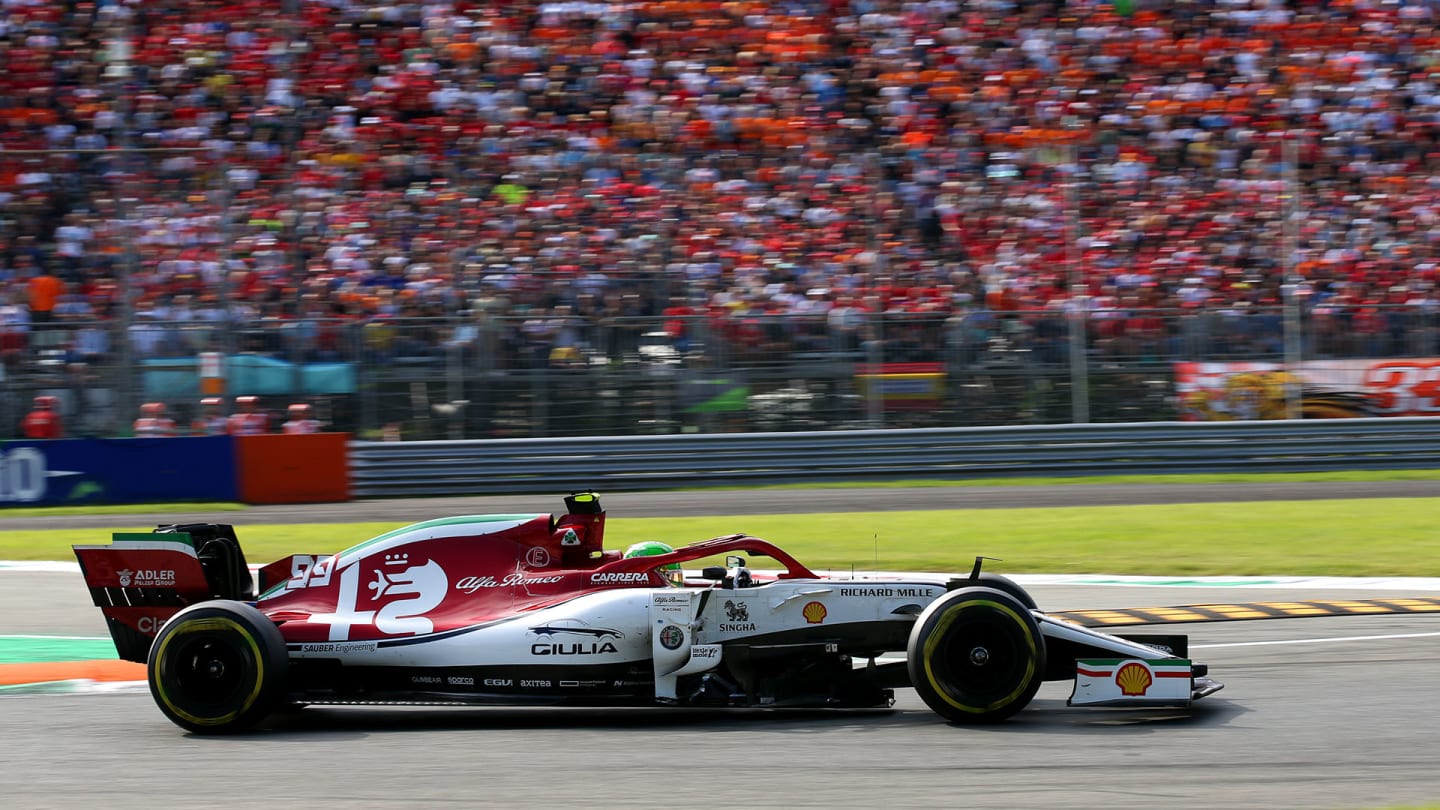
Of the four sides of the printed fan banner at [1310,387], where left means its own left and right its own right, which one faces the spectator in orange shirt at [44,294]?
right

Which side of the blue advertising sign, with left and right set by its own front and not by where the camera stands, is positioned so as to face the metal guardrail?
left

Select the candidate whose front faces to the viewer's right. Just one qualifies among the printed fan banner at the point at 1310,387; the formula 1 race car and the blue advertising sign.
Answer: the formula 1 race car

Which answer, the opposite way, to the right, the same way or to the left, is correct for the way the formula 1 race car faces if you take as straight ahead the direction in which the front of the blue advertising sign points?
to the left

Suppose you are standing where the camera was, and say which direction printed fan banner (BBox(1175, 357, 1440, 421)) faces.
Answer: facing the viewer

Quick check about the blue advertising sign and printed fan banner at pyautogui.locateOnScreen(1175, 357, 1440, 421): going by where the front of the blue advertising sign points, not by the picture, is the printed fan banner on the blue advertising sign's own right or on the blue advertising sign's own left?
on the blue advertising sign's own left

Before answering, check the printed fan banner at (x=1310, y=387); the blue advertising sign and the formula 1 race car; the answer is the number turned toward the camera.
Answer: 2

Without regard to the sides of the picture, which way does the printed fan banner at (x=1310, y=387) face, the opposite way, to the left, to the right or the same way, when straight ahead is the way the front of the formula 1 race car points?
to the right

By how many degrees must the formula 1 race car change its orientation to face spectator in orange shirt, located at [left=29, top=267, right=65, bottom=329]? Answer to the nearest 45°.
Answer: approximately 135° to its left

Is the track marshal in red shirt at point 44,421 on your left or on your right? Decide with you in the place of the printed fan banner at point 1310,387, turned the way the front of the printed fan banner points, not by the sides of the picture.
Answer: on your right

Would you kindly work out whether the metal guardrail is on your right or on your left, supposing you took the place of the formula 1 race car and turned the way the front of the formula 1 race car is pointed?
on your left

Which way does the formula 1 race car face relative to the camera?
to the viewer's right

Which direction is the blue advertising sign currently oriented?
toward the camera
